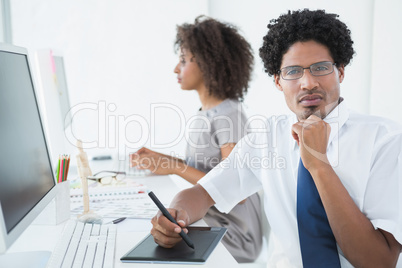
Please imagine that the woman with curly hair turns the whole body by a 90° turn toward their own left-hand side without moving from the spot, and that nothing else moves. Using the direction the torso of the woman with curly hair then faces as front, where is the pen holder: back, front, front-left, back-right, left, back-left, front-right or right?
front-right

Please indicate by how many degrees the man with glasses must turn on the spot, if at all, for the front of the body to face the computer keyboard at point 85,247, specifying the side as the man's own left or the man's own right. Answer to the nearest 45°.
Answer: approximately 45° to the man's own right

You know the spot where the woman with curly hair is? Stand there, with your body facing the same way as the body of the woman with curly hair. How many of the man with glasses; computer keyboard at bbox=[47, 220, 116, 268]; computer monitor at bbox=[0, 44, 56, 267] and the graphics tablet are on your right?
0

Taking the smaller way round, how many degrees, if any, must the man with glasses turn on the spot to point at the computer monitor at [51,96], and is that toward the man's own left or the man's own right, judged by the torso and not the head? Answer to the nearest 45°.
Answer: approximately 90° to the man's own right

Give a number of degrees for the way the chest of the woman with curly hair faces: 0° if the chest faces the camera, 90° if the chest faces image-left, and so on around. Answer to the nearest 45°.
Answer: approximately 90°

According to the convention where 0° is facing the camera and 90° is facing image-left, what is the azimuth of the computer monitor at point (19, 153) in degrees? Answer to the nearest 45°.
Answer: approximately 315°

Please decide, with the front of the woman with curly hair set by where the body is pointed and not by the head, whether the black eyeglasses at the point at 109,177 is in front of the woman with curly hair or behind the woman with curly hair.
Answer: in front

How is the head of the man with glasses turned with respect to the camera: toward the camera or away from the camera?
toward the camera

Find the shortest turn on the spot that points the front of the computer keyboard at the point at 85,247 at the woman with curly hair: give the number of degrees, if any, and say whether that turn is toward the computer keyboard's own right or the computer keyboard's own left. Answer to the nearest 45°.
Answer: approximately 45° to the computer keyboard's own left

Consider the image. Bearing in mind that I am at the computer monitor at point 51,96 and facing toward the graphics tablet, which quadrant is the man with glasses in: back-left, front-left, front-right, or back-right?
front-left

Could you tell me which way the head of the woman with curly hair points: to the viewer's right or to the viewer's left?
to the viewer's left

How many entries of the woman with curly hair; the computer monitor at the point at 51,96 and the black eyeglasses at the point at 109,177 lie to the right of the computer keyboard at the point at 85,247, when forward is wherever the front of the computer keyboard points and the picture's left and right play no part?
0

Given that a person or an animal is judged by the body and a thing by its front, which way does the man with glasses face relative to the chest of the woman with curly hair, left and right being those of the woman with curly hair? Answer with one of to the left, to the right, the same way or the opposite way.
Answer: to the left

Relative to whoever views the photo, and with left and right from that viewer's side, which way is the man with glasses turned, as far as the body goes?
facing the viewer

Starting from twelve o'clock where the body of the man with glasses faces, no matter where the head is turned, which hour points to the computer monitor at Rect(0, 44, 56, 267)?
The computer monitor is roughly at 2 o'clock from the man with glasses.
